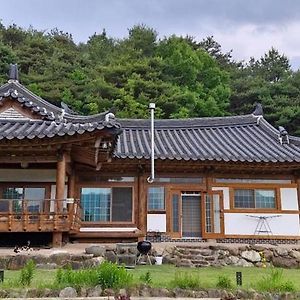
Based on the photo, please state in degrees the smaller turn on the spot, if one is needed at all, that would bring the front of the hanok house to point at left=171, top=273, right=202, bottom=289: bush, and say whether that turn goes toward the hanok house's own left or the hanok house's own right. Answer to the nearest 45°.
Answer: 0° — it already faces it

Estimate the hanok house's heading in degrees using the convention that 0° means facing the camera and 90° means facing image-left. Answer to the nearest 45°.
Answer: approximately 0°

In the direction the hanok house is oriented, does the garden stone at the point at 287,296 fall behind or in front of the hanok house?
in front

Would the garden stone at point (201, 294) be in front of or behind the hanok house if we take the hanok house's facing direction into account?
in front

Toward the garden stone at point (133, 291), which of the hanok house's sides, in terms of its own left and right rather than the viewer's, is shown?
front

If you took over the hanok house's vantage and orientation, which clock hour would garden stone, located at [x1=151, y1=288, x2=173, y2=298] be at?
The garden stone is roughly at 12 o'clock from the hanok house.

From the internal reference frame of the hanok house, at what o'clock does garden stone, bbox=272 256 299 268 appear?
The garden stone is roughly at 10 o'clock from the hanok house.

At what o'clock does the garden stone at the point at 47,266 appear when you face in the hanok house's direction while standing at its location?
The garden stone is roughly at 1 o'clock from the hanok house.
